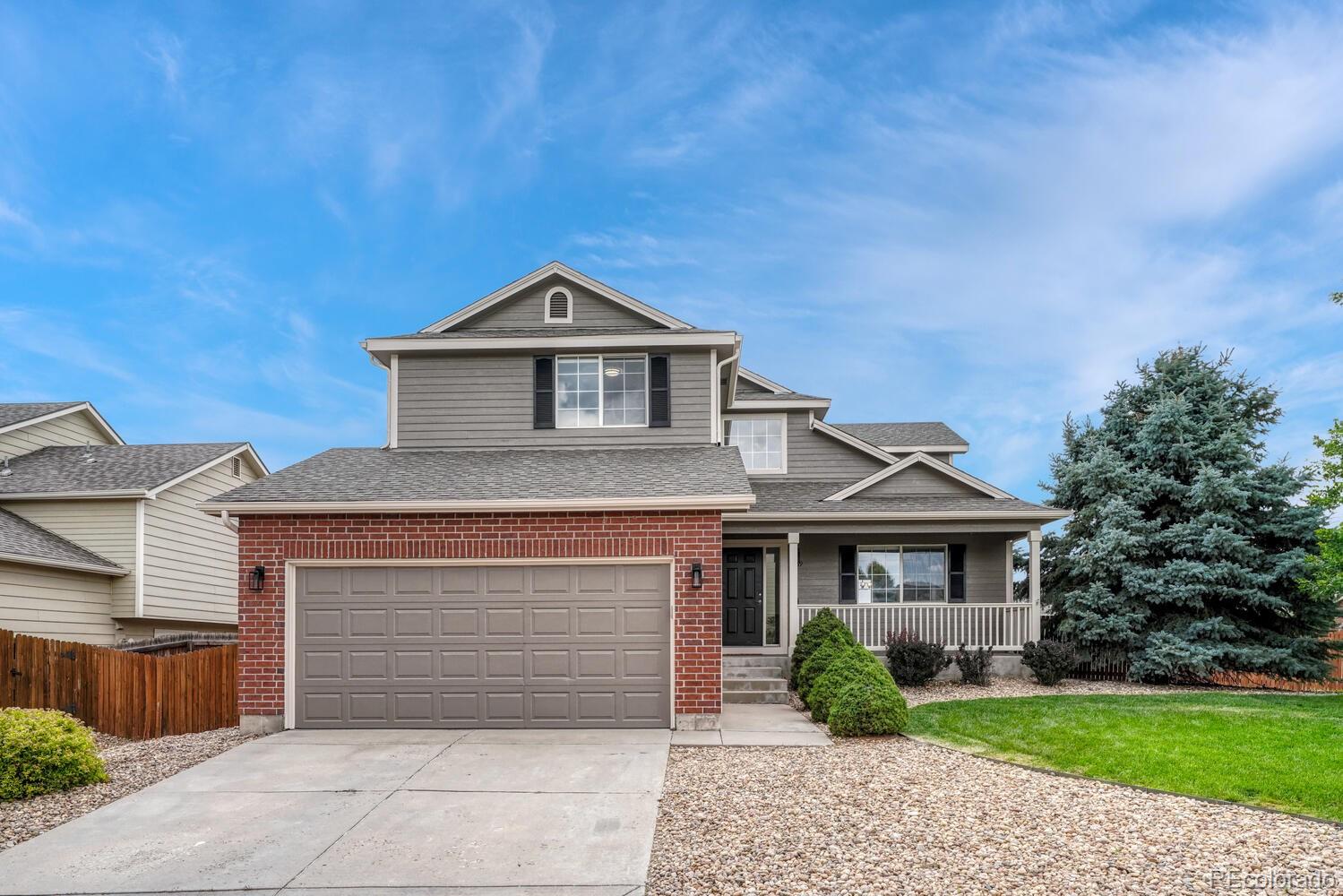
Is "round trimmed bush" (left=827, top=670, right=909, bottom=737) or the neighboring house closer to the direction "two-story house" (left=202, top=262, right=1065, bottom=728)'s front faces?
the round trimmed bush

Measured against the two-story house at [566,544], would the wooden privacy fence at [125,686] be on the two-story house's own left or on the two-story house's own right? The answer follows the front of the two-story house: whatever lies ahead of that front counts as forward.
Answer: on the two-story house's own right

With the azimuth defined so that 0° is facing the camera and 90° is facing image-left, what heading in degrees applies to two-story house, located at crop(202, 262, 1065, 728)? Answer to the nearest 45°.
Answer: approximately 0°

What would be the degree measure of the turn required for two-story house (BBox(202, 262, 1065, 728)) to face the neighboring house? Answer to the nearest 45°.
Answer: approximately 135° to its right
